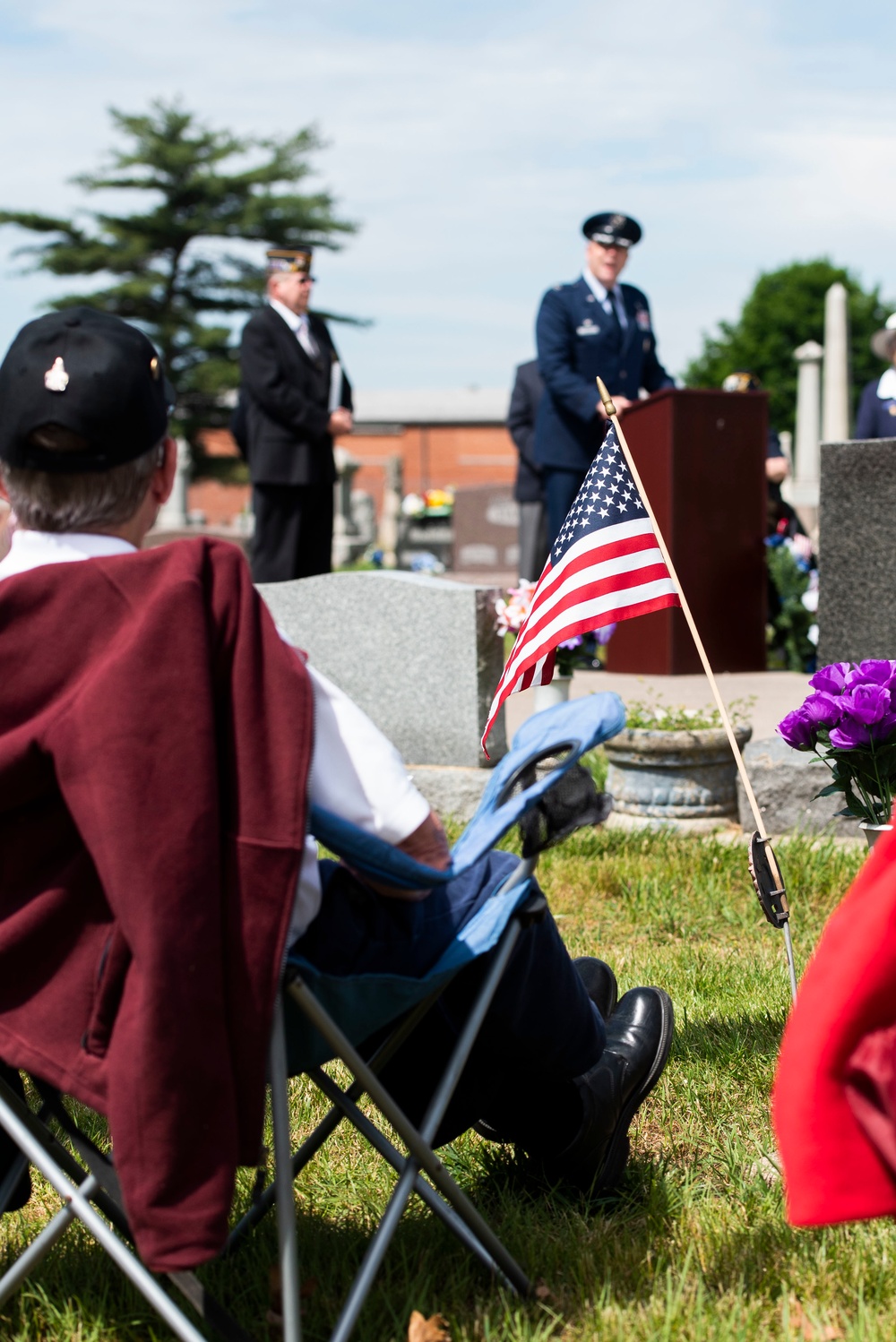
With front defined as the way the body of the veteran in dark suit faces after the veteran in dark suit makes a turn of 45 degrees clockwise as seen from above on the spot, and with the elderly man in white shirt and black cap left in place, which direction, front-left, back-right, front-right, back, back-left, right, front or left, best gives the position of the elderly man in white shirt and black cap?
front

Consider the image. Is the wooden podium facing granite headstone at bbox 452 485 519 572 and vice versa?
no

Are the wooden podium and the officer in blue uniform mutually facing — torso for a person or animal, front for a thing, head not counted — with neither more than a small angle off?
no

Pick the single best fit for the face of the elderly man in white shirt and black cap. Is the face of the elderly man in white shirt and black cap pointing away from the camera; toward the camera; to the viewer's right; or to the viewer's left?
away from the camera

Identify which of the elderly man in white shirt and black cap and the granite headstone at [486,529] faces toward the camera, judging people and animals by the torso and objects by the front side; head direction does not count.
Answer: the granite headstone

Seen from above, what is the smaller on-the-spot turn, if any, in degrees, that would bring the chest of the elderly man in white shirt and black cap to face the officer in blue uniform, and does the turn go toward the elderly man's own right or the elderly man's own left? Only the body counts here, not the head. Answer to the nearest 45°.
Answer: approximately 45° to the elderly man's own left

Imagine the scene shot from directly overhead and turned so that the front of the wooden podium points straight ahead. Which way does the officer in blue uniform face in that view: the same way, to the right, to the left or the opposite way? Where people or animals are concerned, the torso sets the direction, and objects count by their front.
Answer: the same way

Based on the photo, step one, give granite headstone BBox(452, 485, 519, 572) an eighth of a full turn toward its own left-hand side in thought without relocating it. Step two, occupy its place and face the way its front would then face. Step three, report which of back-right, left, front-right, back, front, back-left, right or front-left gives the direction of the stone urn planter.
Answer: front-right

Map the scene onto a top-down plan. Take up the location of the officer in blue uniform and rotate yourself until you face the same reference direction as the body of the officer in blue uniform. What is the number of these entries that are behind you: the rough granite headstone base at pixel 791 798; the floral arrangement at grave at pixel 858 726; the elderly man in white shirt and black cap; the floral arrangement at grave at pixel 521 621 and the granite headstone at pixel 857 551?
0

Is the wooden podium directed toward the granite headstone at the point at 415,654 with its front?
no

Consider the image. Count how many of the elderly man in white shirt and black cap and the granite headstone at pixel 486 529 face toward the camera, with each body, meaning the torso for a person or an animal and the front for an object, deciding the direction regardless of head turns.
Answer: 1

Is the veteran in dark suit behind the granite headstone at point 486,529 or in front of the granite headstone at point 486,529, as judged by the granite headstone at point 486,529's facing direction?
in front

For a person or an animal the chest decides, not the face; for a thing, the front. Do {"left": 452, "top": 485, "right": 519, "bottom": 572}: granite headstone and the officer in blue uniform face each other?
no

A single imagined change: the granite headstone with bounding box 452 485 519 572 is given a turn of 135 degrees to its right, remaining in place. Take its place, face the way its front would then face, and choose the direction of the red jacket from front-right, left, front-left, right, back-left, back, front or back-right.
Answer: back-left

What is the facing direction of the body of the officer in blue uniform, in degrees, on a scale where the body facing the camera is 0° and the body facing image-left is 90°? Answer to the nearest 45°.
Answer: approximately 315°

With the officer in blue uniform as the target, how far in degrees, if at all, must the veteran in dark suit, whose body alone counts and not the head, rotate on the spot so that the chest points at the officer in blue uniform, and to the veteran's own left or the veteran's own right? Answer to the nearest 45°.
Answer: approximately 45° to the veteran's own left

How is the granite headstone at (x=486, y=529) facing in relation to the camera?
toward the camera

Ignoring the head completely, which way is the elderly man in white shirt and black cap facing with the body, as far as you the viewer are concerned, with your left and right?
facing away from the viewer and to the right of the viewer

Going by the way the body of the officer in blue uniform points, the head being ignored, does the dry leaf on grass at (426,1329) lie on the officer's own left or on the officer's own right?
on the officer's own right
